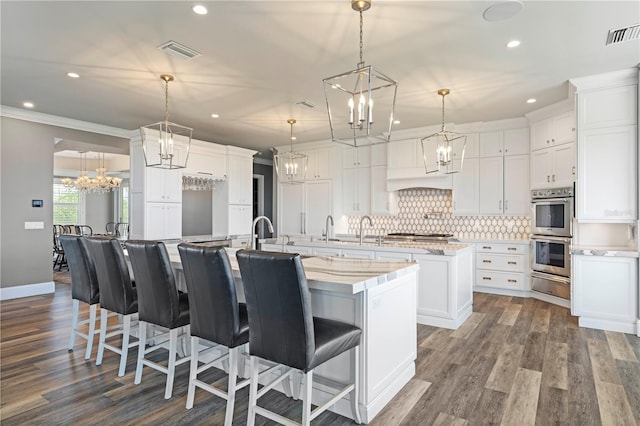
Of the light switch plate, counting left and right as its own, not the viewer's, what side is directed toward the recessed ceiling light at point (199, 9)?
front

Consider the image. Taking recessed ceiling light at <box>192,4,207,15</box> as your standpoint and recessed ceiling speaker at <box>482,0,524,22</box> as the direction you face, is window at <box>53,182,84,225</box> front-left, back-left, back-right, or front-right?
back-left

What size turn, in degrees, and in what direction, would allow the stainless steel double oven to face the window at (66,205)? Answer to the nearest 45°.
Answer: approximately 45° to its right

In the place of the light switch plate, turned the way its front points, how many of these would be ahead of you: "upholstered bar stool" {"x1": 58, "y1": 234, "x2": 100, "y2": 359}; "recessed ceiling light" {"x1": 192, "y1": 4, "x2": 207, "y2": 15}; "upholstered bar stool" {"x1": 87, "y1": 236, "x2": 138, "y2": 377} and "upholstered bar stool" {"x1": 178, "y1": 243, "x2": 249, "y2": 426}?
4

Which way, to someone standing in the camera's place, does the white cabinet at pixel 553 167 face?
facing the viewer and to the left of the viewer

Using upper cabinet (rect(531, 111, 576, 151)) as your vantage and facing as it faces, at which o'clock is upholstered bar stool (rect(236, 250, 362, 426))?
The upholstered bar stool is roughly at 11 o'clock from the upper cabinet.

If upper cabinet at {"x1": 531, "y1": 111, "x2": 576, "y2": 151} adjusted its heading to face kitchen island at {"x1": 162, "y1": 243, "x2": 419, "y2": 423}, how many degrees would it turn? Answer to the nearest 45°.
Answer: approximately 45° to its left

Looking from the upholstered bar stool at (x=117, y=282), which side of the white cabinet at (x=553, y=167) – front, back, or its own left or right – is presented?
front

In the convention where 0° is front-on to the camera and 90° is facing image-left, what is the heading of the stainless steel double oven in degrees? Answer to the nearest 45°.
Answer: approximately 45°

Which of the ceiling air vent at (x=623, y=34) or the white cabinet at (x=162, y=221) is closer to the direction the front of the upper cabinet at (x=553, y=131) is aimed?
the white cabinet

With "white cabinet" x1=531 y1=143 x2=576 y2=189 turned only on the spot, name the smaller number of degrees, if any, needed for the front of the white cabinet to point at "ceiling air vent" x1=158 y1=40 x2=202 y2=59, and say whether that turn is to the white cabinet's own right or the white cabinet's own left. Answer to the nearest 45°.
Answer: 0° — it already faces it
